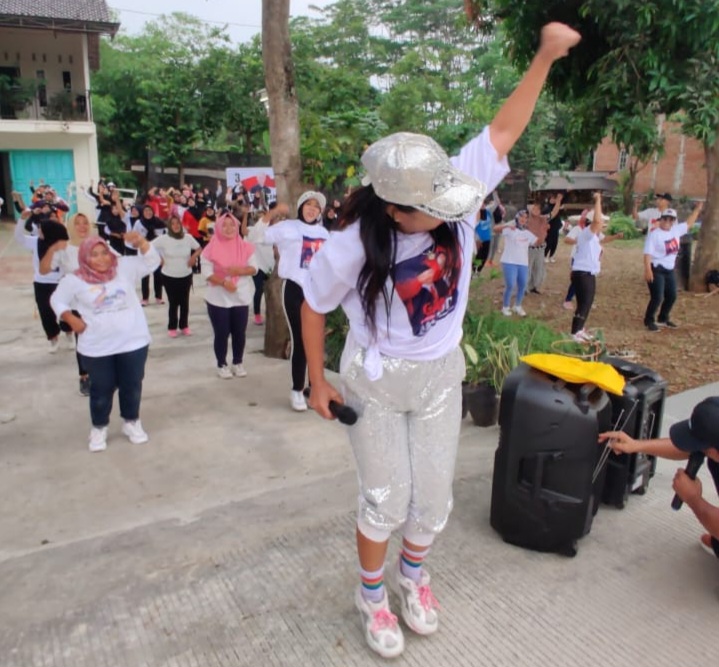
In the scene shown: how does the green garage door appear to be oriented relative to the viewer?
toward the camera

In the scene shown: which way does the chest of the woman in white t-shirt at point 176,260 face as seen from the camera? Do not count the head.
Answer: toward the camera

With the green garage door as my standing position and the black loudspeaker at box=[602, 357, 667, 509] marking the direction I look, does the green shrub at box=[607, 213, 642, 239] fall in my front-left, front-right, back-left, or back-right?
front-left

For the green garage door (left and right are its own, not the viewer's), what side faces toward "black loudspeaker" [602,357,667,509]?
front

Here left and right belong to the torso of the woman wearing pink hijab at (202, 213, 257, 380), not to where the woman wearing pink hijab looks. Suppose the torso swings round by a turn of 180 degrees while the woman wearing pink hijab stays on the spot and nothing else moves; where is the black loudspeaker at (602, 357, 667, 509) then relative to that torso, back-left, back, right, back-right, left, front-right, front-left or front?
back-right

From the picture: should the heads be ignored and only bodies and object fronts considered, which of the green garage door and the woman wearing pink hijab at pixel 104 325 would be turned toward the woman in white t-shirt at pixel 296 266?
the green garage door

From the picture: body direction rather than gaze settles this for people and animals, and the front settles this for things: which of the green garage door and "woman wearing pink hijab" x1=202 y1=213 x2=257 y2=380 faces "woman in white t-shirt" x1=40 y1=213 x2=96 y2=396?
the green garage door

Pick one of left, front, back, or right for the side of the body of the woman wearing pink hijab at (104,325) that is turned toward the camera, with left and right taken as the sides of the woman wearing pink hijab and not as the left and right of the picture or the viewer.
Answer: front

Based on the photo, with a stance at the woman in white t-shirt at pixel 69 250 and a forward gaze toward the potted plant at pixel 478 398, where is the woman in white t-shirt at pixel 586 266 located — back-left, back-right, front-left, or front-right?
front-left

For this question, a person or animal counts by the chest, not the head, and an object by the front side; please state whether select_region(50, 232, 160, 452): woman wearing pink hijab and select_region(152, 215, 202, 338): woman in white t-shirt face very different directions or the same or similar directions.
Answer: same or similar directions

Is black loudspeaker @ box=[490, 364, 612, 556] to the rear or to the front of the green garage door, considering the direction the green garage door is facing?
to the front

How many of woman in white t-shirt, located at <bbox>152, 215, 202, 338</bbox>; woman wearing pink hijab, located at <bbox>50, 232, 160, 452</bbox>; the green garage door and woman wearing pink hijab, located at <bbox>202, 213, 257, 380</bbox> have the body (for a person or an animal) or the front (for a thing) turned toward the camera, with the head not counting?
4

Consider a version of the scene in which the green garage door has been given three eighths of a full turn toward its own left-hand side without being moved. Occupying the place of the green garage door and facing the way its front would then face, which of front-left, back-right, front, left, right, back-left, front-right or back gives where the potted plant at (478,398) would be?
back-right

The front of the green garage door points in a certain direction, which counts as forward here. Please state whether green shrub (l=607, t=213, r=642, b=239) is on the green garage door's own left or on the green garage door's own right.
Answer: on the green garage door's own left

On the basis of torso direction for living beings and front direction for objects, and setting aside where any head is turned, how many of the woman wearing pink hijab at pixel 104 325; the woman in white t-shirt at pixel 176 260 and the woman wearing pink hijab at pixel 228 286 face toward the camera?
3

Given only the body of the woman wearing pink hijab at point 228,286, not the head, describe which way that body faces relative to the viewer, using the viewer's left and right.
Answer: facing the viewer

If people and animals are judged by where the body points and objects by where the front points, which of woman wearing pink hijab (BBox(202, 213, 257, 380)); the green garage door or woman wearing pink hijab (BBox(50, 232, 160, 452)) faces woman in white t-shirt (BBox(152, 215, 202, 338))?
the green garage door
